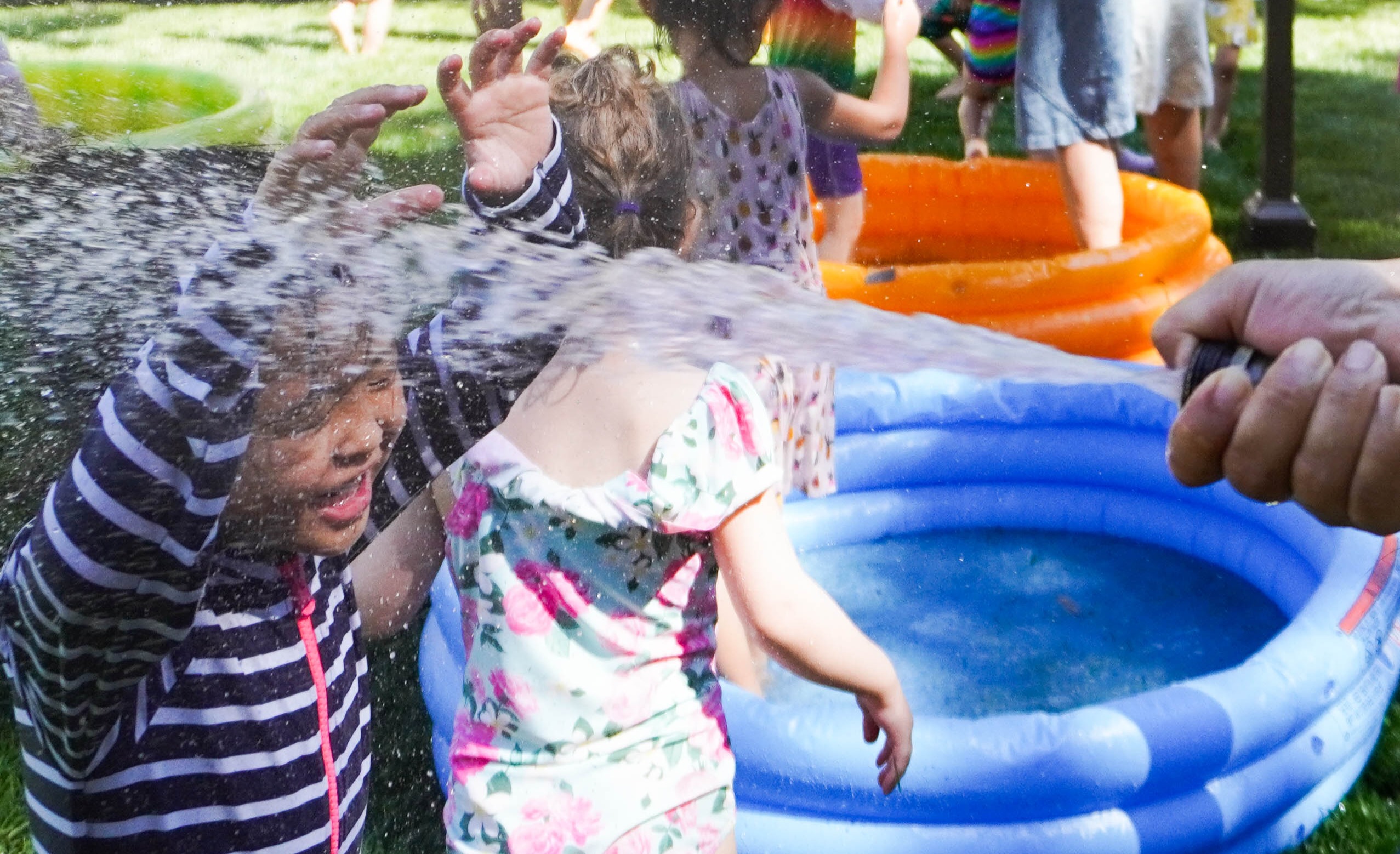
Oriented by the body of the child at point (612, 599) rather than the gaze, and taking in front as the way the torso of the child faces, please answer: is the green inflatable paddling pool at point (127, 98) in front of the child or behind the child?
in front

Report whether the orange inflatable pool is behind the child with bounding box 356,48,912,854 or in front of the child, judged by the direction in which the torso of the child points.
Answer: in front

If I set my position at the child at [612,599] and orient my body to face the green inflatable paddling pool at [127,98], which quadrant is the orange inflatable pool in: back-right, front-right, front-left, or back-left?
front-right

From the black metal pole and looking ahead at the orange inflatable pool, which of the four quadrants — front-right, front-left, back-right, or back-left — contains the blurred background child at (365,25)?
front-right

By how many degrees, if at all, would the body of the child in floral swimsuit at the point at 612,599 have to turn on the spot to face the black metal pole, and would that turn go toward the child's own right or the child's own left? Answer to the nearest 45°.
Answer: approximately 45° to the child's own right

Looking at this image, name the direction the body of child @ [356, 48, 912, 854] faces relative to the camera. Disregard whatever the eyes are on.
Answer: away from the camera

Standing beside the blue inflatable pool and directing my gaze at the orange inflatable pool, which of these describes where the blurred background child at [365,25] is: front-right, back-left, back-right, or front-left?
front-left

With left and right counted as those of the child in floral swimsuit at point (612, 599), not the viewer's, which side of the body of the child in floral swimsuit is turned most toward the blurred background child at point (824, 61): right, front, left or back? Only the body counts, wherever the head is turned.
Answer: front

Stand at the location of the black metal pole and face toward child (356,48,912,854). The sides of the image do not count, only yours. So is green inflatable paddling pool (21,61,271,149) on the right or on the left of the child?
right

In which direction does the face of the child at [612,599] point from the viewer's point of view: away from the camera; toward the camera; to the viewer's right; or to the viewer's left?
away from the camera
